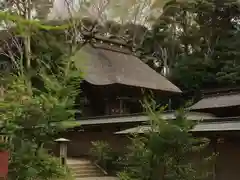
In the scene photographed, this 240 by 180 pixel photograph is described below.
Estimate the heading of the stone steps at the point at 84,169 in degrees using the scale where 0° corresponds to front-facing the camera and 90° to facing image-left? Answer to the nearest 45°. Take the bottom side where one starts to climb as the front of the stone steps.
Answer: approximately 0°
